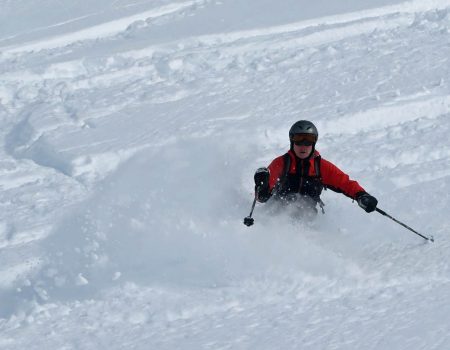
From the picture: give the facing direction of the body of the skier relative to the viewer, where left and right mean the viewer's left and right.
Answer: facing the viewer

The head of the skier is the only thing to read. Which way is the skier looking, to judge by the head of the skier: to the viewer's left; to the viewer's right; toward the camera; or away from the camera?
toward the camera
